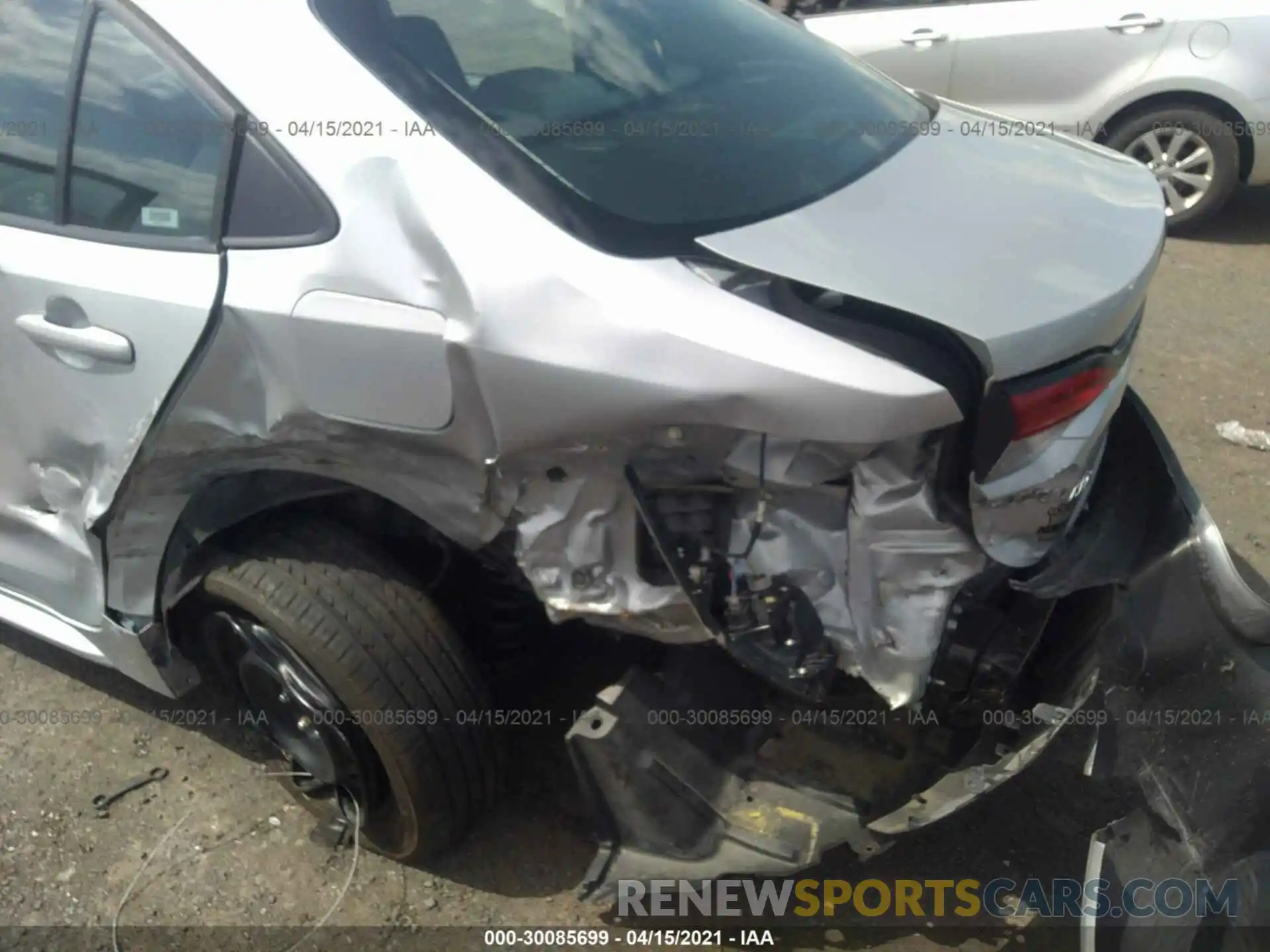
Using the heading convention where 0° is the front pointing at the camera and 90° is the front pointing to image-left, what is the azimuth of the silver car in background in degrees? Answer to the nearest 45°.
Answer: approximately 90°

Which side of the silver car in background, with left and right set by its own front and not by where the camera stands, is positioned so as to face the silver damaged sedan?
left

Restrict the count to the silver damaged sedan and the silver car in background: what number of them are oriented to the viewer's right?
0

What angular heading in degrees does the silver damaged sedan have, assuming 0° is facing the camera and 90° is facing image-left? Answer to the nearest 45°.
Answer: approximately 135°

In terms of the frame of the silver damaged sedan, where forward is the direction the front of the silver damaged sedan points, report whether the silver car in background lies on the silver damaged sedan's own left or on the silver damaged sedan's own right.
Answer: on the silver damaged sedan's own right
